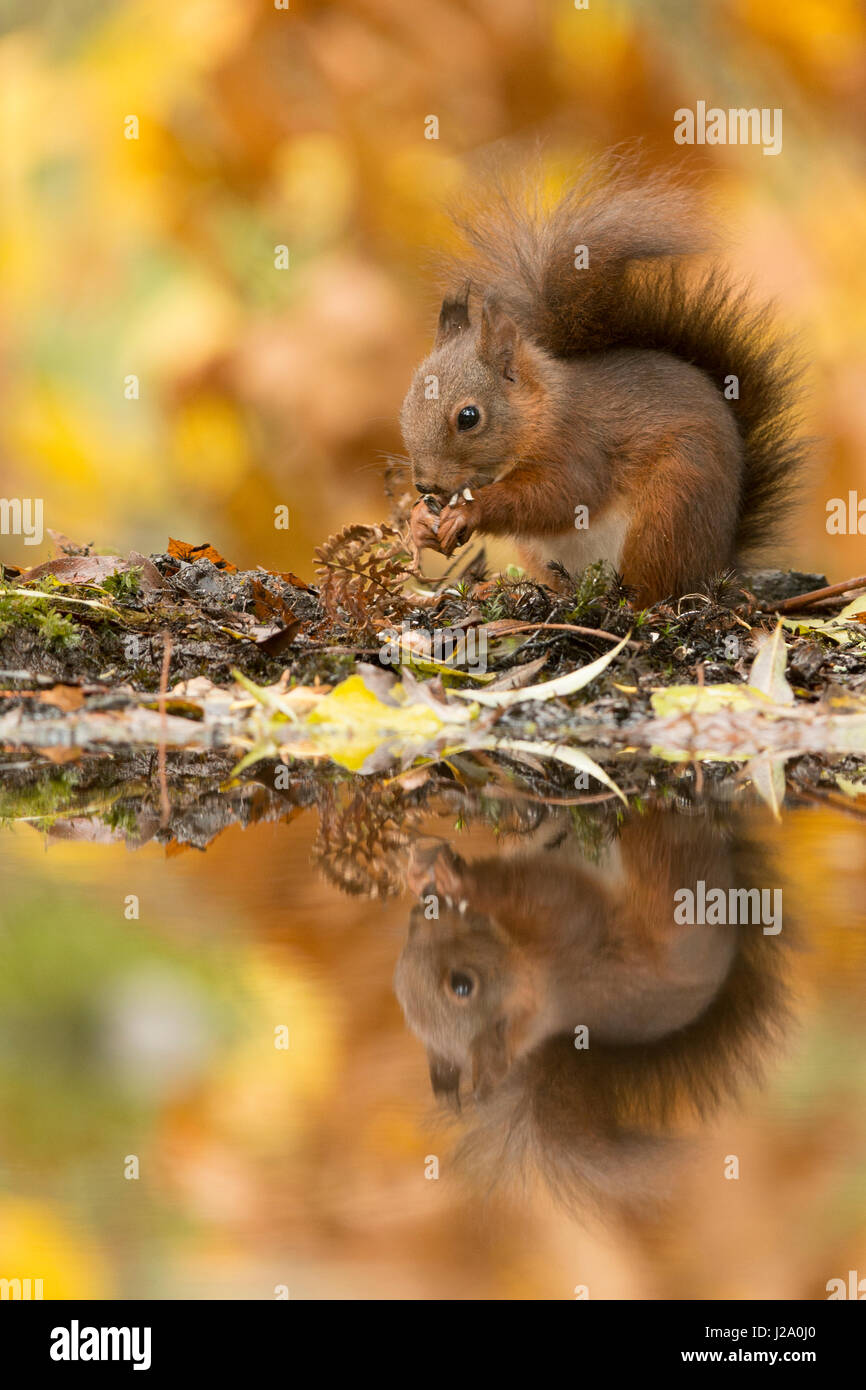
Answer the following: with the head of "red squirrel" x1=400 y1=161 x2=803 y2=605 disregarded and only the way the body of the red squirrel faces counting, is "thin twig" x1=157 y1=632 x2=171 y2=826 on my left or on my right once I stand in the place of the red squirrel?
on my left

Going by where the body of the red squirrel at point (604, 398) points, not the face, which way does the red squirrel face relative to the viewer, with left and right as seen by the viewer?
facing to the left of the viewer
